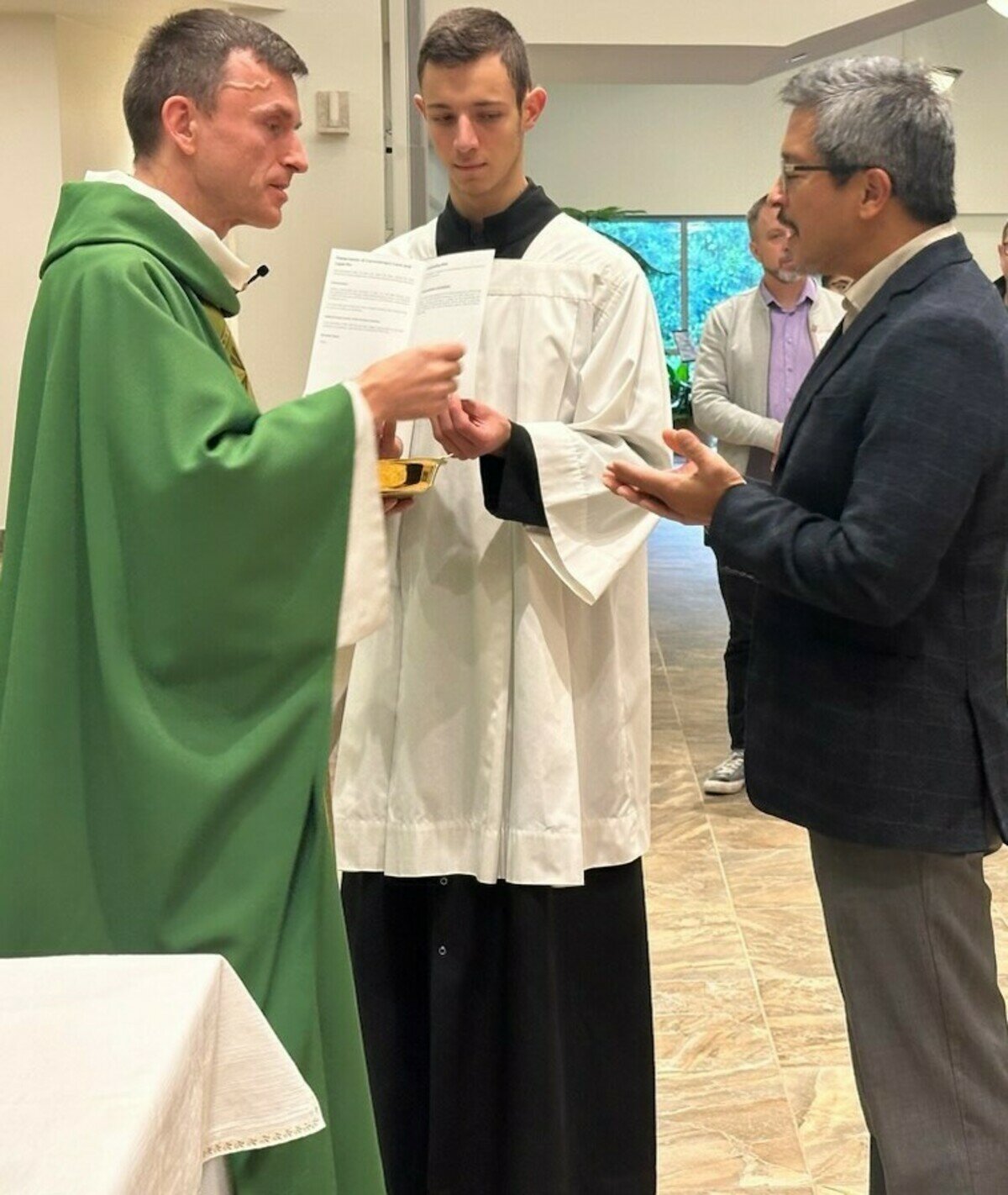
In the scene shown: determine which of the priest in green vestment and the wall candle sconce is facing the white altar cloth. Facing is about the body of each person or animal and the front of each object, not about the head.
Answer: the wall candle sconce

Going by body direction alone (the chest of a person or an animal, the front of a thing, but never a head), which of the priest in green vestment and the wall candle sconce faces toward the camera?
the wall candle sconce

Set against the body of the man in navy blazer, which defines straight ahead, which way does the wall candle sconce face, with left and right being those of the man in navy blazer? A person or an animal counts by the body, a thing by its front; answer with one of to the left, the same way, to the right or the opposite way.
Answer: to the left

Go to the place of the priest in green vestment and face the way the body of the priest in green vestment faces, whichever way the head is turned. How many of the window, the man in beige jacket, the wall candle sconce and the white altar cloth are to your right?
1

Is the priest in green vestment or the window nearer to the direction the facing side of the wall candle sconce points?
the priest in green vestment

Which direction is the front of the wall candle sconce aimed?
toward the camera

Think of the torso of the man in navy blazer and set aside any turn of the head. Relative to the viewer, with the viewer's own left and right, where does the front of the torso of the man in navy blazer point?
facing to the left of the viewer

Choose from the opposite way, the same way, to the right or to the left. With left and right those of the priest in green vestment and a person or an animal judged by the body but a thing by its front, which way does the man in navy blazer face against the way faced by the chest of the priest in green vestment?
the opposite way

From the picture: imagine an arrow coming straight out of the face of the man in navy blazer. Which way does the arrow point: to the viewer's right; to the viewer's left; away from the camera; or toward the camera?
to the viewer's left

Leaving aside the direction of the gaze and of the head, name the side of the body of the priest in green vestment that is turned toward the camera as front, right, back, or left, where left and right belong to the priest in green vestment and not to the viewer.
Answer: right

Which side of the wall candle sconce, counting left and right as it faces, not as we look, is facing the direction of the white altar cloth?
front

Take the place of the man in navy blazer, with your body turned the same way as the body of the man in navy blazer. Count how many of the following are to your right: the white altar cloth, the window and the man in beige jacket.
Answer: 2

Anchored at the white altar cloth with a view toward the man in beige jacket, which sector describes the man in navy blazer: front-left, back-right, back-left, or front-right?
front-right

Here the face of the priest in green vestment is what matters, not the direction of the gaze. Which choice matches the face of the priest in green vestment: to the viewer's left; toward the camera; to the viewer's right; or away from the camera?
to the viewer's right
